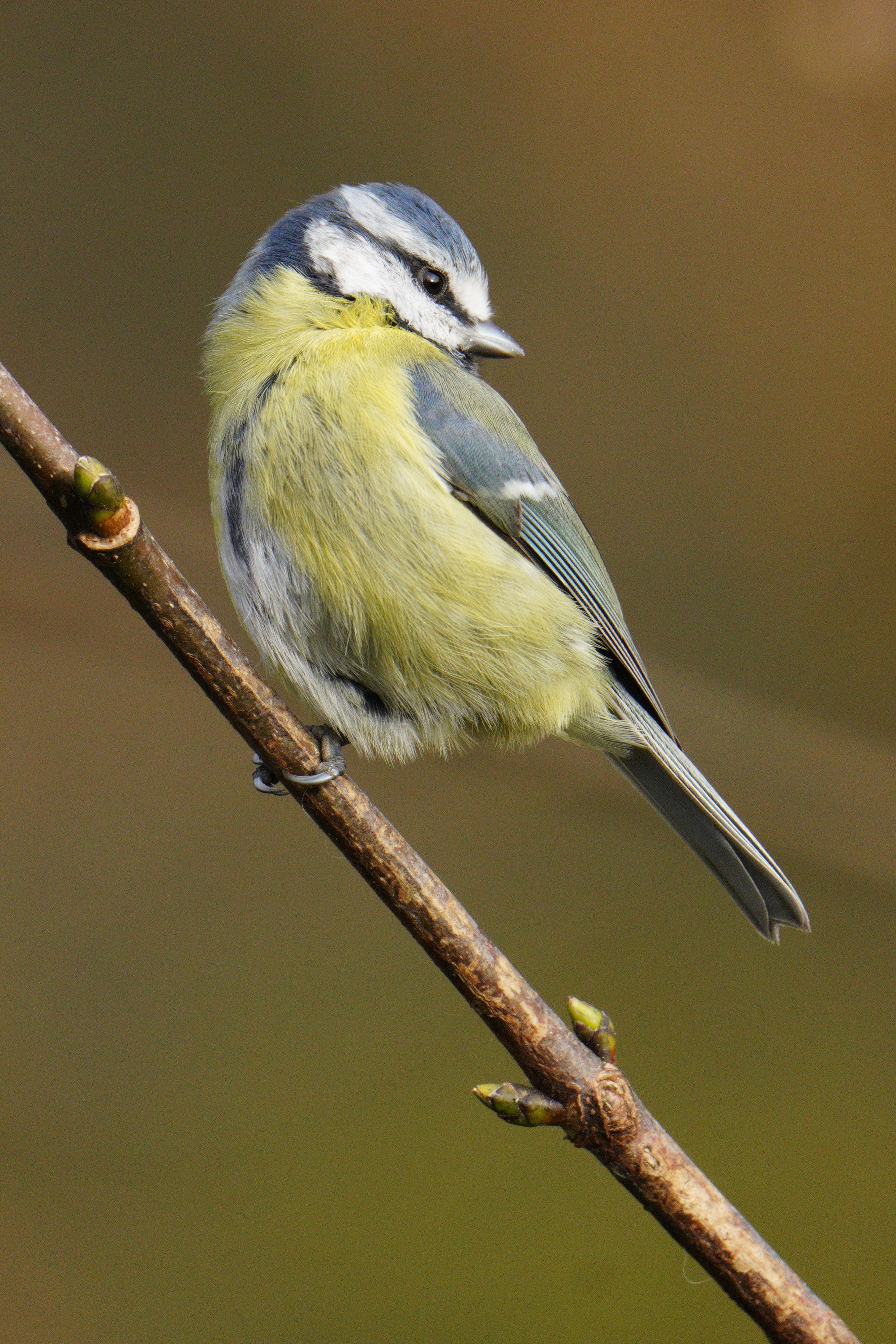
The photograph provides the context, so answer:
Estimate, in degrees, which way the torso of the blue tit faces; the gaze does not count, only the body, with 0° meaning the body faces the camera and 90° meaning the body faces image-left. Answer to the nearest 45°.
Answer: approximately 45°
